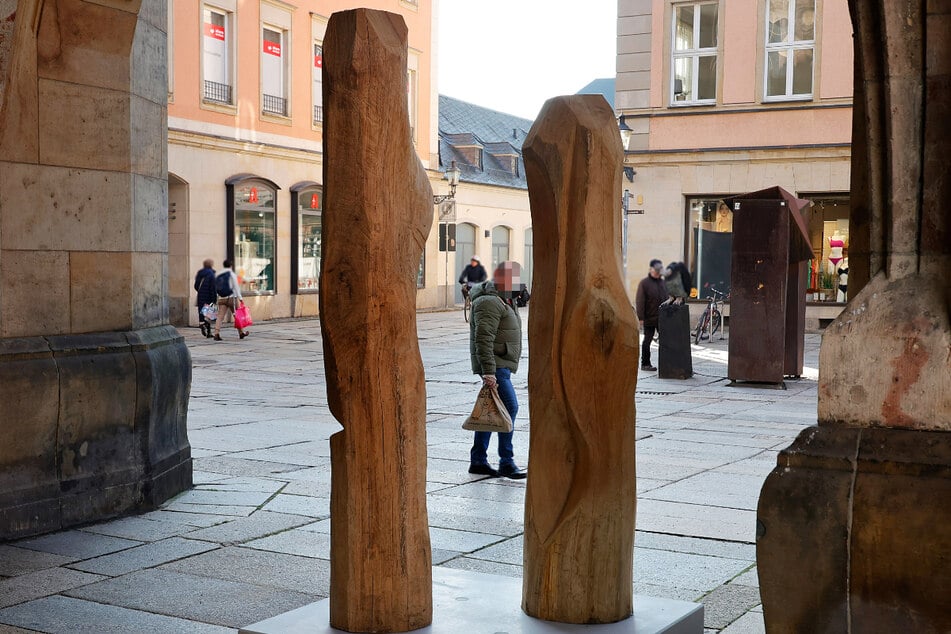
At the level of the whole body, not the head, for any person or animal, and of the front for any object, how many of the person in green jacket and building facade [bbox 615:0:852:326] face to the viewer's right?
1

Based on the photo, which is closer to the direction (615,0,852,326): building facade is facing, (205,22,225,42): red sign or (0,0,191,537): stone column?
the stone column

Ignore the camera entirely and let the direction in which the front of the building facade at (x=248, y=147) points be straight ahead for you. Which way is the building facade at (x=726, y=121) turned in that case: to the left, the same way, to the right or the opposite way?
to the right

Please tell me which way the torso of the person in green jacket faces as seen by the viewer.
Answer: to the viewer's right

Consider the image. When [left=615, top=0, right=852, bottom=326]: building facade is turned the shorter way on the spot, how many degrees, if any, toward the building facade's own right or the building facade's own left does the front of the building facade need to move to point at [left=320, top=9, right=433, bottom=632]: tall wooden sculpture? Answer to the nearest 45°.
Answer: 0° — it already faces it

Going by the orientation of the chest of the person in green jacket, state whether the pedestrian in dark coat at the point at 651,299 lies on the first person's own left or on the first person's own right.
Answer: on the first person's own left

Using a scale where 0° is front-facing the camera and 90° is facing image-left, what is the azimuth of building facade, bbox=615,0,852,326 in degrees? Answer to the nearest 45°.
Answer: approximately 0°

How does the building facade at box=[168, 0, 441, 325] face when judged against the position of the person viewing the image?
facing the viewer and to the right of the viewer

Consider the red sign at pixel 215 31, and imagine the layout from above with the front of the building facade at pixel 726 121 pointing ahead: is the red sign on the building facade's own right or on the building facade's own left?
on the building facade's own right

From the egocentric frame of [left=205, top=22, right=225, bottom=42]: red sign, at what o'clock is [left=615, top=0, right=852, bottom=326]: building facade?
The building facade is roughly at 11 o'clock from the red sign.

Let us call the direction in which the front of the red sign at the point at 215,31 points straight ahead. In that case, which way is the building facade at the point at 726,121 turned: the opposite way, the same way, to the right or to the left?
to the right

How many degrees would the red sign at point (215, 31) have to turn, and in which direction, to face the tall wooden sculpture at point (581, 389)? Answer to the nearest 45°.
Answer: approximately 45° to its right

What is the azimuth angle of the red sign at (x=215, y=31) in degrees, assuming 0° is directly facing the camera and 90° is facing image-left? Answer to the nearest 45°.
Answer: approximately 315°
